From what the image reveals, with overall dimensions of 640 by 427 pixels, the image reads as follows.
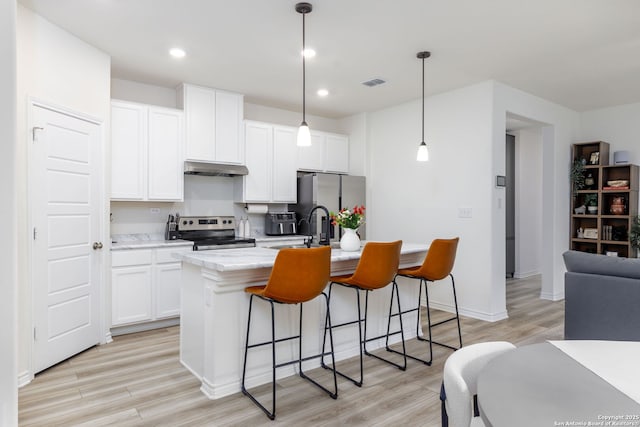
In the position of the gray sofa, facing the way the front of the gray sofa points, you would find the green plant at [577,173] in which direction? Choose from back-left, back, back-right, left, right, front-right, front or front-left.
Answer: front

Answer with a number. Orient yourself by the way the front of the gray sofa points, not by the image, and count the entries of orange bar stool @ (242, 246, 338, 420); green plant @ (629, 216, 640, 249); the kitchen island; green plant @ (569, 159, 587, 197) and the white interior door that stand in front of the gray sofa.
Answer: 2

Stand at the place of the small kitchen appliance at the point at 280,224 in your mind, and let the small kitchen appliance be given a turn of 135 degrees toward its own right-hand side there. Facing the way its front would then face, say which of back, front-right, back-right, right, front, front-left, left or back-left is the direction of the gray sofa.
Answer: back-left

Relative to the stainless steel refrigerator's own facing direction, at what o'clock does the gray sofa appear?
The gray sofa is roughly at 12 o'clock from the stainless steel refrigerator.

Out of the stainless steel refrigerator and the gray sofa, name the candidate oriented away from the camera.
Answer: the gray sofa

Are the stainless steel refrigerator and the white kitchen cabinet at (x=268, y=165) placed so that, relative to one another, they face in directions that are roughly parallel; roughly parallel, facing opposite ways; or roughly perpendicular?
roughly parallel

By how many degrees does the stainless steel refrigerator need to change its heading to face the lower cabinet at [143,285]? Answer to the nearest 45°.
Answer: approximately 90° to its right

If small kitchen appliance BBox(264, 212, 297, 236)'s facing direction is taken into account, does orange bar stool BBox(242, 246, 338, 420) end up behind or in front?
in front

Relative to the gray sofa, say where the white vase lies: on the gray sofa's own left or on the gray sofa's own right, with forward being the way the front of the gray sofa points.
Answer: on the gray sofa's own left

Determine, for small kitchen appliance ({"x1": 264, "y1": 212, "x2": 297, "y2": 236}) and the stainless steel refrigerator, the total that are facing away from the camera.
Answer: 0

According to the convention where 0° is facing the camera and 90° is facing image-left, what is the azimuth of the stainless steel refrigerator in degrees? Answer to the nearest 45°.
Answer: approximately 315°

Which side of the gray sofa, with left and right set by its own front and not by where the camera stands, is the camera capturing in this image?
back

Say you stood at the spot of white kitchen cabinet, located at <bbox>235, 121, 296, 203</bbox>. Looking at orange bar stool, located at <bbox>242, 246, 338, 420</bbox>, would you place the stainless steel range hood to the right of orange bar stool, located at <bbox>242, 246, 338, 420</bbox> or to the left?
right

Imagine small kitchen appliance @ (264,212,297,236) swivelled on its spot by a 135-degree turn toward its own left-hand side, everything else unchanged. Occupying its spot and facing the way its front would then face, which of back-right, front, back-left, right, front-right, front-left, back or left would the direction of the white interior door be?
back-left

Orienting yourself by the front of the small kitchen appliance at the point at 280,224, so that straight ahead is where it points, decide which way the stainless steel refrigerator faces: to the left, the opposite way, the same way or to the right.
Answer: the same way

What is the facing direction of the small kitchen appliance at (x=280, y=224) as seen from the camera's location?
facing the viewer and to the right of the viewer
